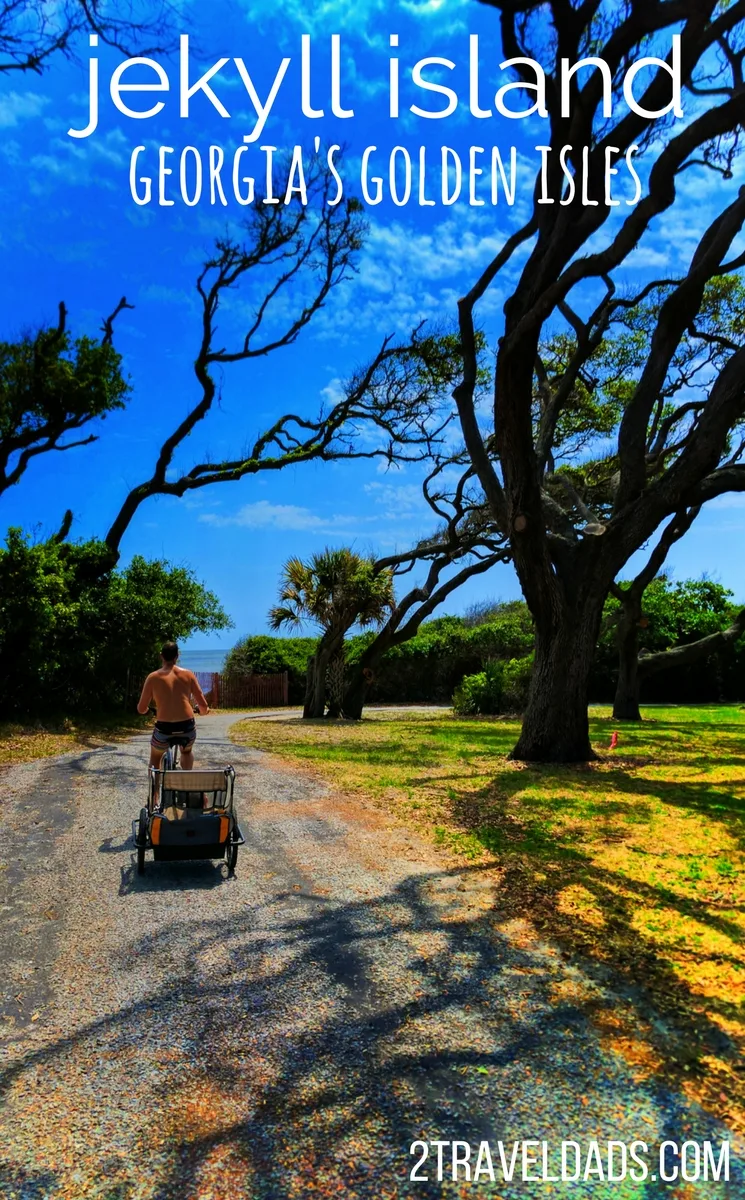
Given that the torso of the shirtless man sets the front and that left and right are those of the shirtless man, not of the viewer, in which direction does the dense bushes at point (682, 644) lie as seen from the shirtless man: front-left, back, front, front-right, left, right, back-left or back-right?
front-right

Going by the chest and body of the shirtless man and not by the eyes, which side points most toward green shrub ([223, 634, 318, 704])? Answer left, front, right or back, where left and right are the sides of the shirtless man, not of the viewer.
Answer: front

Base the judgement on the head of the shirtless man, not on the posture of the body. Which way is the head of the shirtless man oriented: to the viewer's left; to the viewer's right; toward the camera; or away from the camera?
away from the camera

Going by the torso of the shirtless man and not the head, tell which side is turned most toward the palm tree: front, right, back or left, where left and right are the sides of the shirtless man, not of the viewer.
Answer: front

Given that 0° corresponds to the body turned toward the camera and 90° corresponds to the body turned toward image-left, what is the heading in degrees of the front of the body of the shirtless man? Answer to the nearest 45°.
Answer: approximately 180°

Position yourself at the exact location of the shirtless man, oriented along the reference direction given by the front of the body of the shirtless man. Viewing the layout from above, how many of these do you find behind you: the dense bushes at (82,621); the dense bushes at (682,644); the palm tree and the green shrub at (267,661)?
0

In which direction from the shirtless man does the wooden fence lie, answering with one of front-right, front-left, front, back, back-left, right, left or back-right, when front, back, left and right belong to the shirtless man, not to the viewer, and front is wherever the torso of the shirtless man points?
front

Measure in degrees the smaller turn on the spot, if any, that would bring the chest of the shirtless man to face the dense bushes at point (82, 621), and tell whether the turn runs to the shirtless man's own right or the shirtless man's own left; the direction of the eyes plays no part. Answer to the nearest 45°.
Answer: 0° — they already face it

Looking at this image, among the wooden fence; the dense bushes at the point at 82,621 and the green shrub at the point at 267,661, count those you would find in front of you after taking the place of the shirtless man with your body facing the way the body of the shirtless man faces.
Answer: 3

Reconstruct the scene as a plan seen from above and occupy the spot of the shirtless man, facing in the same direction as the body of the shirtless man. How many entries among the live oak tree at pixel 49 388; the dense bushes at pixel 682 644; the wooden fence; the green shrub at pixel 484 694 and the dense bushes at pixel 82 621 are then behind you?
0

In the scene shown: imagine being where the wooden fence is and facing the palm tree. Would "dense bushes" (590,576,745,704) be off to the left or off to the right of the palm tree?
left

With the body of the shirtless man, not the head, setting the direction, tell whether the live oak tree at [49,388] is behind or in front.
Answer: in front
